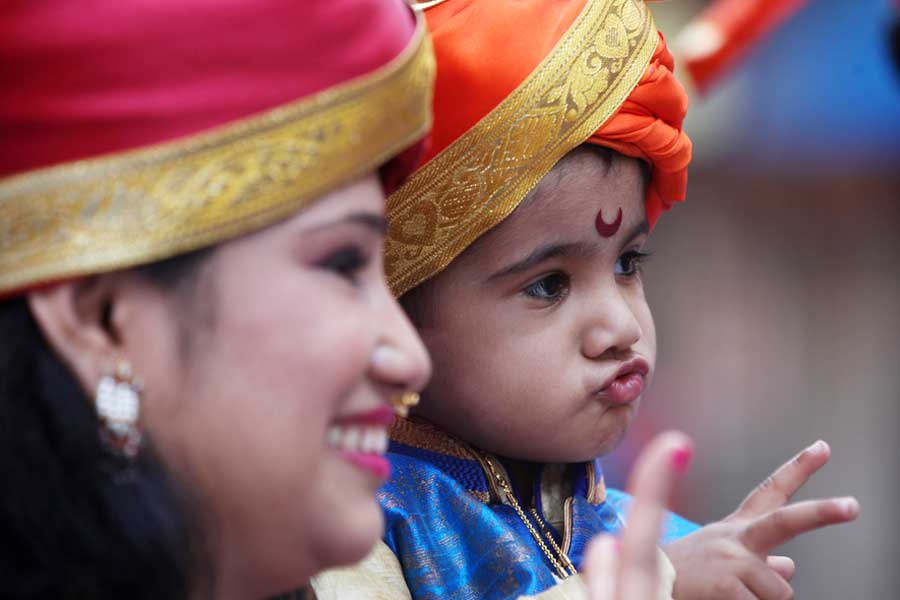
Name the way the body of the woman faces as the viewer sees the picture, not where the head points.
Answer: to the viewer's right

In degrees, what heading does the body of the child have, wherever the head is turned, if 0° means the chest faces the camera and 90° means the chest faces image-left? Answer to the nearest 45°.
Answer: approximately 315°

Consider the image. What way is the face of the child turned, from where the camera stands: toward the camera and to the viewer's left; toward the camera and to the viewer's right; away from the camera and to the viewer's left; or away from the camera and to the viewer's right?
toward the camera and to the viewer's right

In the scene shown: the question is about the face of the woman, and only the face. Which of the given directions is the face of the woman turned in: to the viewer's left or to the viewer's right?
to the viewer's right
